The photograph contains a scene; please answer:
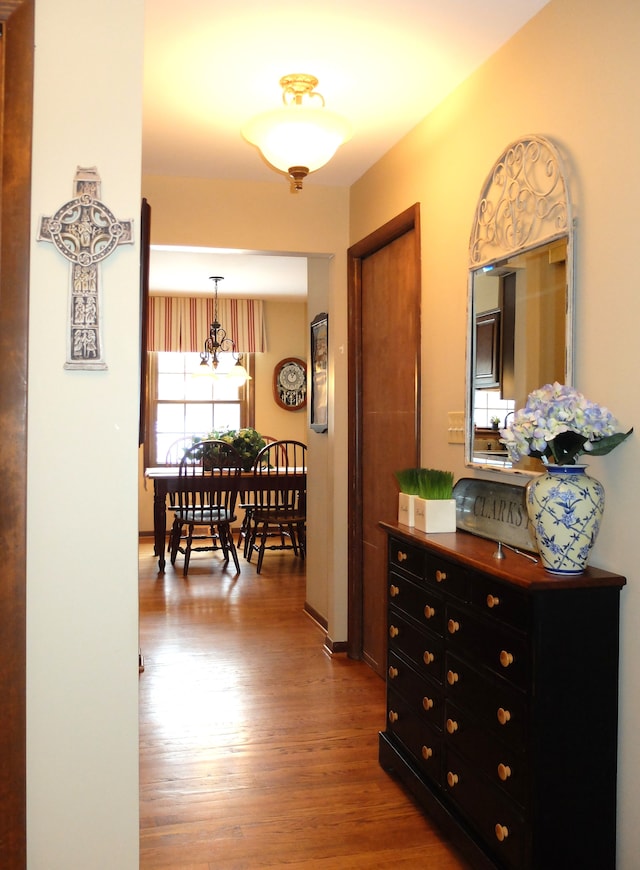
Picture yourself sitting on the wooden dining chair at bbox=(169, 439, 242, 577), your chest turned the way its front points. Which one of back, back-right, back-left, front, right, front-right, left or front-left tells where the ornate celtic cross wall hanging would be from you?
back

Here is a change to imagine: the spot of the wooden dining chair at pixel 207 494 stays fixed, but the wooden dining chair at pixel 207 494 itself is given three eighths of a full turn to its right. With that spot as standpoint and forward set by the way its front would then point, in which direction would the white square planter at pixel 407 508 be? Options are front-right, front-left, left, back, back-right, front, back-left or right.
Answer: front-right

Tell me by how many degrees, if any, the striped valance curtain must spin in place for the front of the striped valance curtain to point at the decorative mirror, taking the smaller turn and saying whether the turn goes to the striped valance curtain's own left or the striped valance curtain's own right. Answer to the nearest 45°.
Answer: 0° — it already faces it

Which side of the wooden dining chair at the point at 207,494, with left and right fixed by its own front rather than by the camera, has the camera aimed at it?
back

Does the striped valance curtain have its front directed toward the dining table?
yes

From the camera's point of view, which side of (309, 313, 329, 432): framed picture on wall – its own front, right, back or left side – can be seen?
left

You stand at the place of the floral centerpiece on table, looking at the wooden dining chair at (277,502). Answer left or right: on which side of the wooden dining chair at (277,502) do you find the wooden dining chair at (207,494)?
right

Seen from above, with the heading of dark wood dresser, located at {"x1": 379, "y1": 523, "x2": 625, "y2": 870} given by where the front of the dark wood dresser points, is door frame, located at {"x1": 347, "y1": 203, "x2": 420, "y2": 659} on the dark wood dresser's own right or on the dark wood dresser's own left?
on the dark wood dresser's own right
